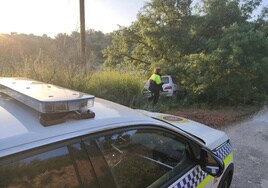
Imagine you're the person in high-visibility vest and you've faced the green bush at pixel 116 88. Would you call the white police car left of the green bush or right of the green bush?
left

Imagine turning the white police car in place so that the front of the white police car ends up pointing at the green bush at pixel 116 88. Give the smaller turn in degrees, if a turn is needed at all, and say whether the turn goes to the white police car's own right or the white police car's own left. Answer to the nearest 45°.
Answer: approximately 45° to the white police car's own left

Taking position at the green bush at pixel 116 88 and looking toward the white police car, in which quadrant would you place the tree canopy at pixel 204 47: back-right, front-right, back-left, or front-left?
back-left

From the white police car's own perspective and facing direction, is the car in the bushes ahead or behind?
ahead

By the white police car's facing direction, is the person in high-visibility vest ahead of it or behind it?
ahead

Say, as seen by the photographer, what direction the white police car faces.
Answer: facing away from the viewer and to the right of the viewer
